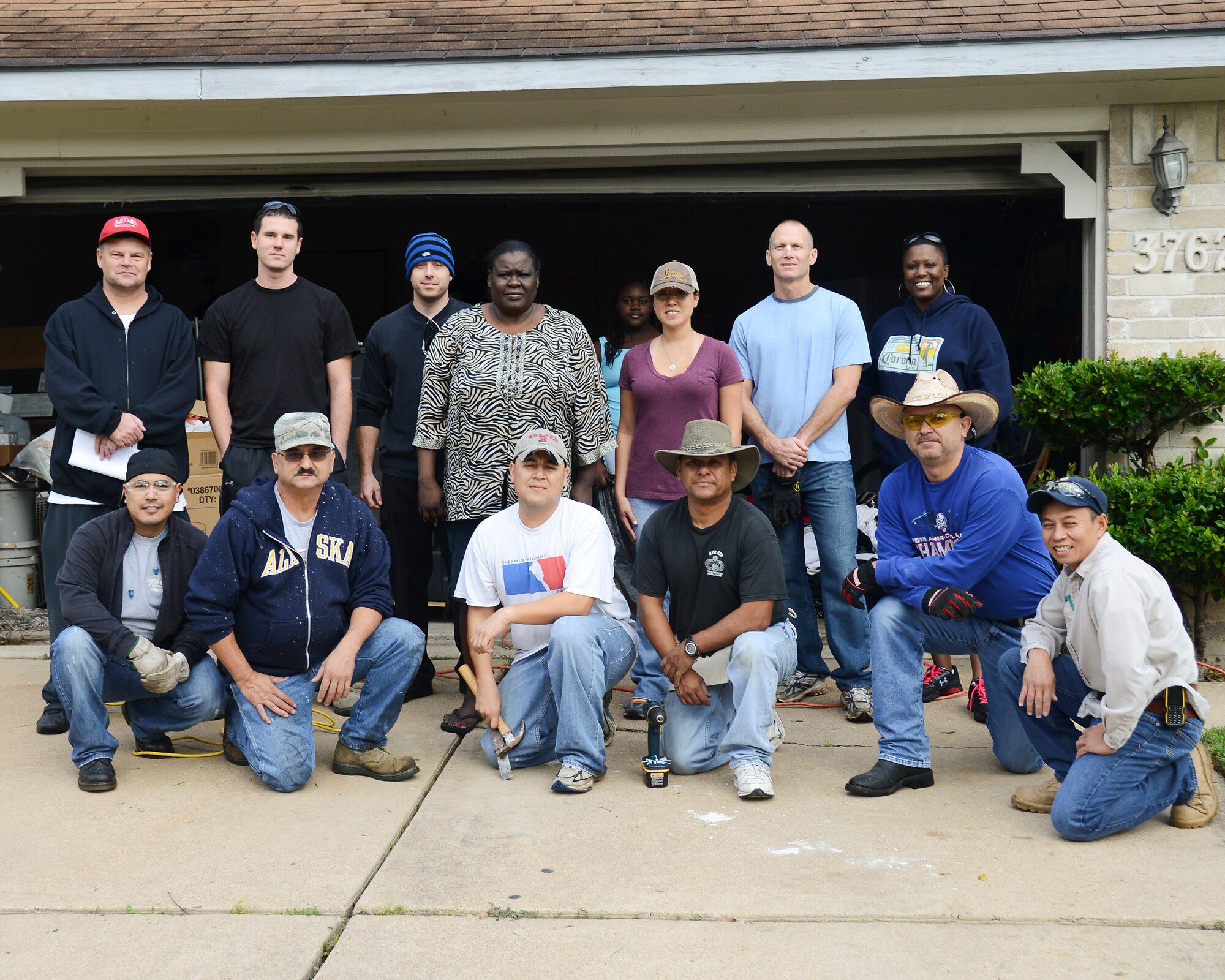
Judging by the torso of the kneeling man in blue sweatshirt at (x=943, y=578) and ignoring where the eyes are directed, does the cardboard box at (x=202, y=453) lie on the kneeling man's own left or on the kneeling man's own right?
on the kneeling man's own right

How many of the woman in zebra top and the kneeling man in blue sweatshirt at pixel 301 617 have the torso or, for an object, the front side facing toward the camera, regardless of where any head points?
2

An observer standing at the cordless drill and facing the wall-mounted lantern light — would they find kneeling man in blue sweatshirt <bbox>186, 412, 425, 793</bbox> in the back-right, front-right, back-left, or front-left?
back-left

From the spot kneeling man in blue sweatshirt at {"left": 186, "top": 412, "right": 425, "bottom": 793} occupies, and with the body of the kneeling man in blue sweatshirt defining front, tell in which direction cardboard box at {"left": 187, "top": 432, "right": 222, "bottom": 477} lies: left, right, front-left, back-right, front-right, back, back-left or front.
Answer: back

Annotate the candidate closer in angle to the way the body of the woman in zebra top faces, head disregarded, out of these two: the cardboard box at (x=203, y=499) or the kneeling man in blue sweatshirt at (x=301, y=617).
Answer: the kneeling man in blue sweatshirt

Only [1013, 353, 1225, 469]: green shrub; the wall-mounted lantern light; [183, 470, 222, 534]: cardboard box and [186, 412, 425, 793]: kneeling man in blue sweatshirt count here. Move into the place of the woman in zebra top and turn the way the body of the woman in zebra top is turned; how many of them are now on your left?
2

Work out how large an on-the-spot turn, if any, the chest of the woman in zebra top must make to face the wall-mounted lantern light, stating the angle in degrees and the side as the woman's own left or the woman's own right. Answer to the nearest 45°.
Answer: approximately 90° to the woman's own left

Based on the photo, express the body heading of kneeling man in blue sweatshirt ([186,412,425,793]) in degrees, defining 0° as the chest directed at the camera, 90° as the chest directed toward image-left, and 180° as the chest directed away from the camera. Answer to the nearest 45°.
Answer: approximately 0°

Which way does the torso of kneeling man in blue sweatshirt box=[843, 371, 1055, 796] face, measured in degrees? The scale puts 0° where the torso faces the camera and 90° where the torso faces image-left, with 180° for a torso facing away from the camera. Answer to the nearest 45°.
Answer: approximately 45°
